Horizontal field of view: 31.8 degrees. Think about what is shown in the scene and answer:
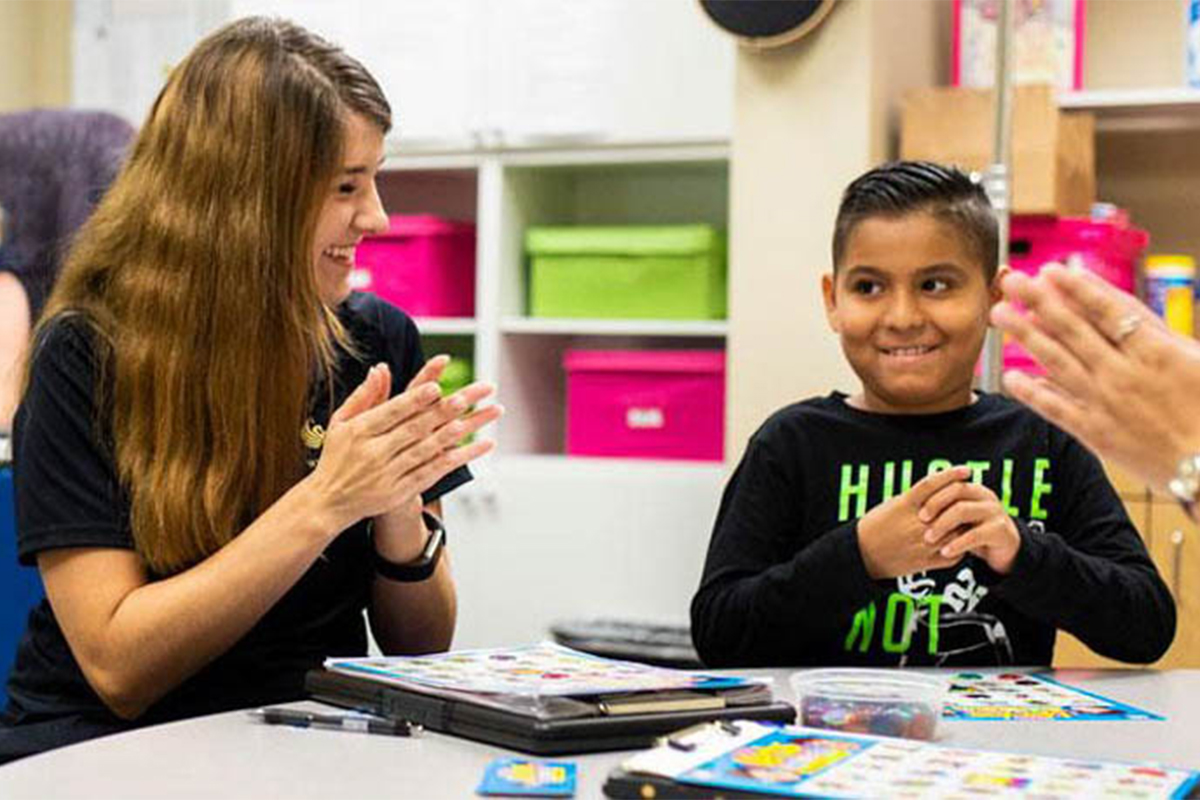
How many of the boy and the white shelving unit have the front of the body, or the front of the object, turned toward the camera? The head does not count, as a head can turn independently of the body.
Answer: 2

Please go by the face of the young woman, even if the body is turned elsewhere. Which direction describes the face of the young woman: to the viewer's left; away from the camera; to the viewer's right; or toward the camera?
to the viewer's right

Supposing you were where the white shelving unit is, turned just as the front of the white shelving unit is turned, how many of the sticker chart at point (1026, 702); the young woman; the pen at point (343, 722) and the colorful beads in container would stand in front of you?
4

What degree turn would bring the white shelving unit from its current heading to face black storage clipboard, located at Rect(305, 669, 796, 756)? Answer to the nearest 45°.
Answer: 0° — it already faces it

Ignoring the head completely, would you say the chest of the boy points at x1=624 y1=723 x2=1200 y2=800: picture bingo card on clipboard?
yes

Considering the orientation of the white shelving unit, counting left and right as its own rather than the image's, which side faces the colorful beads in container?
front

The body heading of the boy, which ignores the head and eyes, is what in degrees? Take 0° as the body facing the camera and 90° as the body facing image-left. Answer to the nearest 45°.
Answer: approximately 0°

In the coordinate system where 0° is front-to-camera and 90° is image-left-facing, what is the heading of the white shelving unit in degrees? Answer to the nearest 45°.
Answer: approximately 0°

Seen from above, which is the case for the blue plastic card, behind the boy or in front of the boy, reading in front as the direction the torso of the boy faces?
in front

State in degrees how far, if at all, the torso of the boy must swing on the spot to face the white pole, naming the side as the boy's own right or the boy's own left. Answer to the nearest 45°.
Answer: approximately 180°
